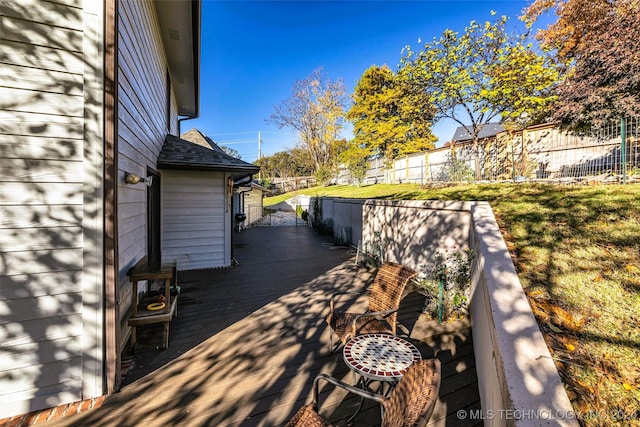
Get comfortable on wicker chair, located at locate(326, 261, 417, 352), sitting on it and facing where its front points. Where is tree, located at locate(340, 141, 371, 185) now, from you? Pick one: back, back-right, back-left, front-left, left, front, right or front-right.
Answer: back-right

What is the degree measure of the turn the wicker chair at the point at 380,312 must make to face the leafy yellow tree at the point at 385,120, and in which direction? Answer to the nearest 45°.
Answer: approximately 135° to its right

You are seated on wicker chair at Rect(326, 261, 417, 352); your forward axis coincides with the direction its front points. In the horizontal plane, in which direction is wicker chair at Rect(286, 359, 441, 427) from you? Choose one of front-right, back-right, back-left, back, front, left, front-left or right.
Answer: front-left

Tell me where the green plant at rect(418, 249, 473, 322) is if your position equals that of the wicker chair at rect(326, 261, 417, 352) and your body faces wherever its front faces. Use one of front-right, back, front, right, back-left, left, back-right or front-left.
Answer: back

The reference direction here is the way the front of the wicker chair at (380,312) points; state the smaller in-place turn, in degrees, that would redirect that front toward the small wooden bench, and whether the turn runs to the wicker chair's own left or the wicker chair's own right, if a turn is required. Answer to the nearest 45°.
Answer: approximately 45° to the wicker chair's own right

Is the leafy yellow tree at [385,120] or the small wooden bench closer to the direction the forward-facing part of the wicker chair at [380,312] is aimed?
the small wooden bench

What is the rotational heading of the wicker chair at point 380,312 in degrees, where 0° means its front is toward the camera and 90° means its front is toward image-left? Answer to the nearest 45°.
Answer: approximately 45°

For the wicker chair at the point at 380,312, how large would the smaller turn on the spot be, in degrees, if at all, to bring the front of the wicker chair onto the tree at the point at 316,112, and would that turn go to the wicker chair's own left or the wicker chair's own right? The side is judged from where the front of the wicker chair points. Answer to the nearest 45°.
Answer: approximately 135° to the wicker chair's own right

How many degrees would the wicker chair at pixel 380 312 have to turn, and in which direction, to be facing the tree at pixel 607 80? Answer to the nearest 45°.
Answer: approximately 180°
